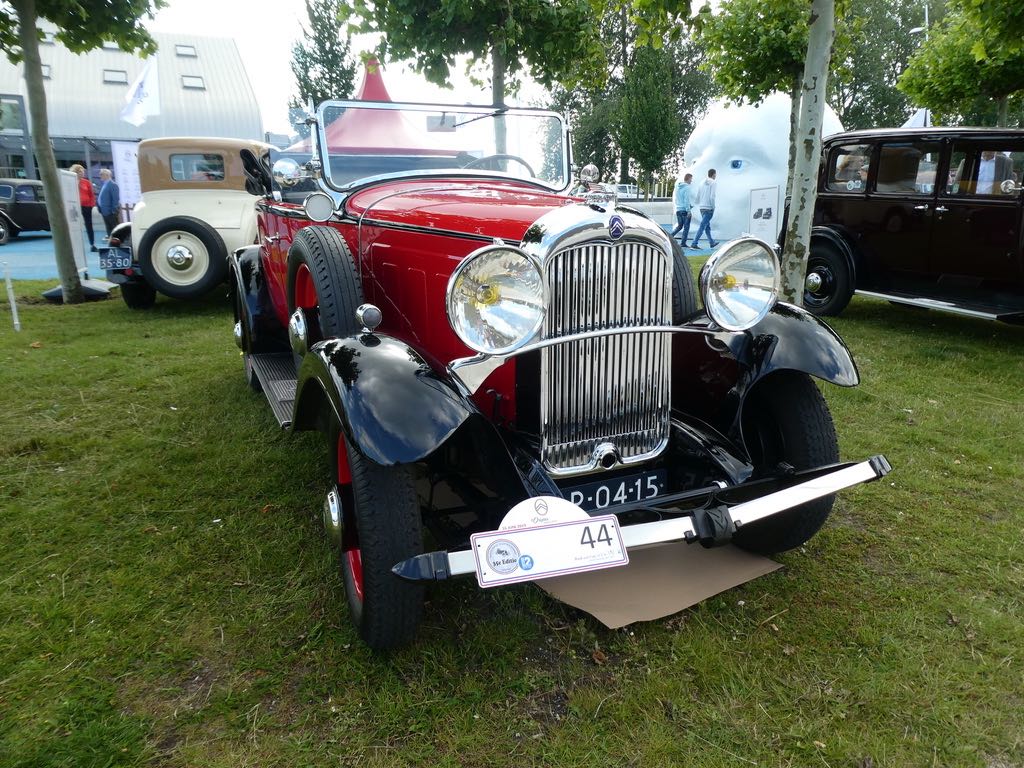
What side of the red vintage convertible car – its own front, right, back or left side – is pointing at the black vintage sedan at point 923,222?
left

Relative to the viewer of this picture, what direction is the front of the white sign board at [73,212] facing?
facing the viewer

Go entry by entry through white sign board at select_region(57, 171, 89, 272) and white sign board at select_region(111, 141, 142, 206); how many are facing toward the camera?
2

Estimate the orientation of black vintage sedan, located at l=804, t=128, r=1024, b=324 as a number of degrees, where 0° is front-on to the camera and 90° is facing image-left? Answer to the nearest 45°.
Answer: approximately 315°

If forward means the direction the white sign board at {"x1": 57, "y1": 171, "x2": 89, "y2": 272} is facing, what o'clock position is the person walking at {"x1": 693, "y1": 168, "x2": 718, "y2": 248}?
The person walking is roughly at 9 o'clock from the white sign board.

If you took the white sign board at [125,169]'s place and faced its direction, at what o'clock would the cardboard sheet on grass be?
The cardboard sheet on grass is roughly at 12 o'clock from the white sign board.

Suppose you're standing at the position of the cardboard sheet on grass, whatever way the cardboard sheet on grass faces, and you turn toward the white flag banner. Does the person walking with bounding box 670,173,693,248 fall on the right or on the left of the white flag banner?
right

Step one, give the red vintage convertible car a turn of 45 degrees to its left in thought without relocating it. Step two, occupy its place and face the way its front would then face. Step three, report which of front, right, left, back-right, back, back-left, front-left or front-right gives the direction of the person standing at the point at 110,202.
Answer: back-left

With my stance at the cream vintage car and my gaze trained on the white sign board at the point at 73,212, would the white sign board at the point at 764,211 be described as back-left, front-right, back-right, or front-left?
back-right

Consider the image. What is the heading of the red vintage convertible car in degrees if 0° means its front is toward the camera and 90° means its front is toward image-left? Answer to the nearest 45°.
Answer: approximately 315°

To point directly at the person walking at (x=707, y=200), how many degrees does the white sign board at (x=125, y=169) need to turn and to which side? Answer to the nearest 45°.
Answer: approximately 45° to its left

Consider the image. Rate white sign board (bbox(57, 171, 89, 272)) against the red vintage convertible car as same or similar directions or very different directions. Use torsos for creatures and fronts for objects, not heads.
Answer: same or similar directions

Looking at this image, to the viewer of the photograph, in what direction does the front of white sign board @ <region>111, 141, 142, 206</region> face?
facing the viewer
